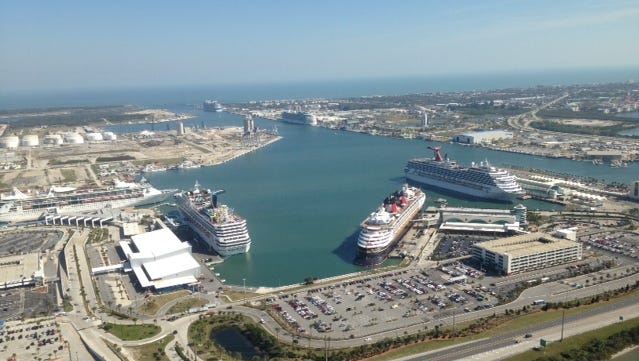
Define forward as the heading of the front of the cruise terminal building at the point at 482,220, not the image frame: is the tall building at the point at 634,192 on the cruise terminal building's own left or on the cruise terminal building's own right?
on the cruise terminal building's own left

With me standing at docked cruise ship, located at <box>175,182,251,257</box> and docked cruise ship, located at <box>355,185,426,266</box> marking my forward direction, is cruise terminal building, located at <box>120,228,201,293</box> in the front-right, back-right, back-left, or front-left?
back-right

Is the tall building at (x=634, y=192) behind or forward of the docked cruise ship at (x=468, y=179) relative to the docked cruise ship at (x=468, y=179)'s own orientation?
forward

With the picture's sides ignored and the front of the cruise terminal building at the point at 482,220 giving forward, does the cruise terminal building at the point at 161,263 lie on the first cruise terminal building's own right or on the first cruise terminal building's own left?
on the first cruise terminal building's own right

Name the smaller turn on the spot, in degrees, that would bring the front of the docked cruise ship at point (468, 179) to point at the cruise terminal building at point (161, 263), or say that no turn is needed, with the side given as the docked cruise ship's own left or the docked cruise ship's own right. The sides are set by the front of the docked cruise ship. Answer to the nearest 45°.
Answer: approximately 90° to the docked cruise ship's own right

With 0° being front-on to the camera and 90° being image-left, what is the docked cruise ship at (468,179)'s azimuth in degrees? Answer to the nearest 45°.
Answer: approximately 315°

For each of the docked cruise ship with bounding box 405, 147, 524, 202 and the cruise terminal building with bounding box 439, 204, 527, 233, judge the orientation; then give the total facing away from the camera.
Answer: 0

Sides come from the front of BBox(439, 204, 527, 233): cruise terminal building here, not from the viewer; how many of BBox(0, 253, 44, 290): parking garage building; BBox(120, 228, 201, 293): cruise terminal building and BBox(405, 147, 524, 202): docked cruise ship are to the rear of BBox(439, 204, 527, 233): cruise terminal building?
1

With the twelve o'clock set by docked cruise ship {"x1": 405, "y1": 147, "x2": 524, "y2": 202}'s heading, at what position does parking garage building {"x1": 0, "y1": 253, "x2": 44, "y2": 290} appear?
The parking garage building is roughly at 3 o'clock from the docked cruise ship.

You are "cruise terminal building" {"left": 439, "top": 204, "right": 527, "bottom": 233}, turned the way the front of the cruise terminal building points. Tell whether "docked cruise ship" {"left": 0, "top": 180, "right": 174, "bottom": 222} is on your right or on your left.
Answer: on your right

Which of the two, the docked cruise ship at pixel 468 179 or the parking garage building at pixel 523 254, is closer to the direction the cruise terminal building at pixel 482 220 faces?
the parking garage building

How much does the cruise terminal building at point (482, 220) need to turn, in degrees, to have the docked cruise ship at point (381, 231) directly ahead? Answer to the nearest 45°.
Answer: approximately 45° to its right

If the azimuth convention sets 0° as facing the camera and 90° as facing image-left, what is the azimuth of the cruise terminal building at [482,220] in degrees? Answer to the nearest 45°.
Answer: approximately 0°

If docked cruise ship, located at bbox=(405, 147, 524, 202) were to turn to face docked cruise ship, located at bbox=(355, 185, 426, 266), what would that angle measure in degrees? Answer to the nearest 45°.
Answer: approximately 45° to its right
